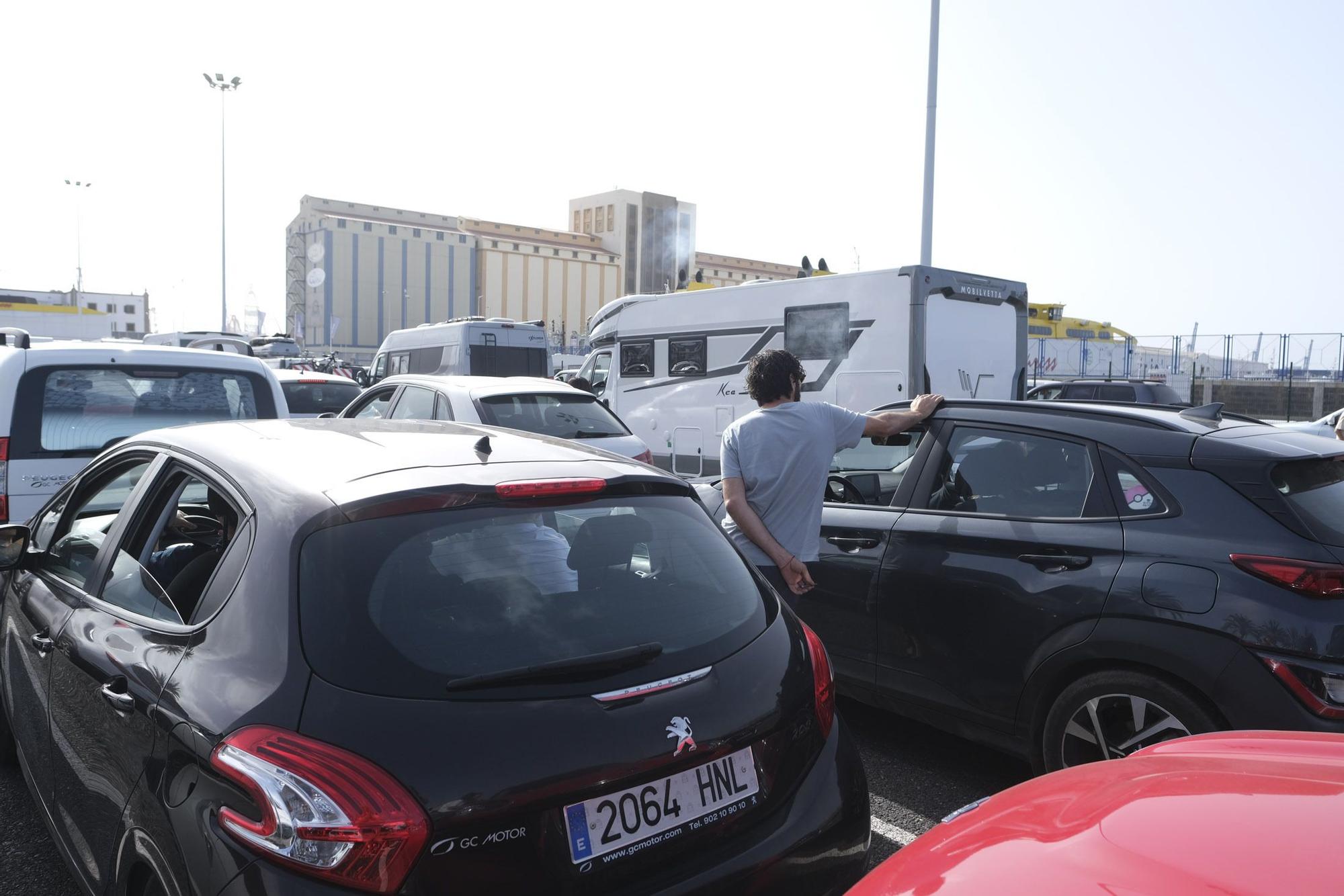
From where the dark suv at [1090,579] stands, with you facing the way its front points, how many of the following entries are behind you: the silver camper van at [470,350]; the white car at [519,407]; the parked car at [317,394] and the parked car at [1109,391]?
0

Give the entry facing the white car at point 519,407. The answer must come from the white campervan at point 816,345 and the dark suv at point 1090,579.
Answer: the dark suv

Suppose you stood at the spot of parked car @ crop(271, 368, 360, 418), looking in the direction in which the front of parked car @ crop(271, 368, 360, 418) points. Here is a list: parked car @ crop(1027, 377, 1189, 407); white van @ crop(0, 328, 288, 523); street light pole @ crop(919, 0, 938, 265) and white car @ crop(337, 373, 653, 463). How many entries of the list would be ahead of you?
0

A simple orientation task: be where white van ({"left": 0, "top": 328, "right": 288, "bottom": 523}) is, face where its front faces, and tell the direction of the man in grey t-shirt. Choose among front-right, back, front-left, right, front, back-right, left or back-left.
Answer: back-right

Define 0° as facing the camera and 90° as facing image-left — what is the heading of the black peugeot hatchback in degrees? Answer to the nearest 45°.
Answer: approximately 135°

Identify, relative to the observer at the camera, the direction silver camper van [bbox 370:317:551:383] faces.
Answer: facing away from the viewer and to the left of the viewer

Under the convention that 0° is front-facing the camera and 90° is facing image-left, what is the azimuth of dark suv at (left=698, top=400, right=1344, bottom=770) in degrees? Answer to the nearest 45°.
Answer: approximately 135°

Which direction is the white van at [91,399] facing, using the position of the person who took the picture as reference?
facing away from the viewer

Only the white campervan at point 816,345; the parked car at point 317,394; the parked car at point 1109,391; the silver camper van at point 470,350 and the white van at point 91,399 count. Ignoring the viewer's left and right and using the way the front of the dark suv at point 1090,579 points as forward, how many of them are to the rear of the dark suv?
0

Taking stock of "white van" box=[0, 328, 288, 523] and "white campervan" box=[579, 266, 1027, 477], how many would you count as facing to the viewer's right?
0

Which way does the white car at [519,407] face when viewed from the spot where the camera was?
facing away from the viewer and to the left of the viewer

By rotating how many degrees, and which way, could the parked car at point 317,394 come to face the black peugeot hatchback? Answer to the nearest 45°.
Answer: approximately 135° to its left

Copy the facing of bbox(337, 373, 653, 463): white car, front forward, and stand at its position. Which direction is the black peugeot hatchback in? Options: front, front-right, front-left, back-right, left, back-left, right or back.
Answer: back-left

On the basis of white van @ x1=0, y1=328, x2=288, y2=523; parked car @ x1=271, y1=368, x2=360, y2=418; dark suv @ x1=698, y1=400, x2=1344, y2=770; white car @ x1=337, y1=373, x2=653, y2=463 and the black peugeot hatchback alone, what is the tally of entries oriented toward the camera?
0

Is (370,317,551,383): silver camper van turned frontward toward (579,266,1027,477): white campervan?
no

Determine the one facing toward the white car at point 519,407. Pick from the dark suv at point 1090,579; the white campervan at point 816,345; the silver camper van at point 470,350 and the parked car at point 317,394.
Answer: the dark suv
